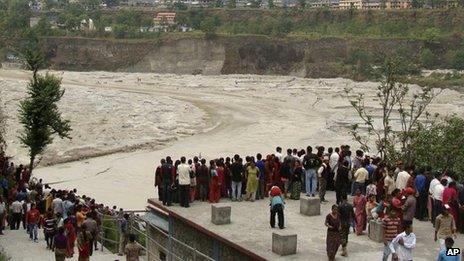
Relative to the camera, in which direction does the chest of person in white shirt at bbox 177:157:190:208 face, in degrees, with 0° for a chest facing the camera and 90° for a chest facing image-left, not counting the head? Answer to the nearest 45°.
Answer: approximately 180°

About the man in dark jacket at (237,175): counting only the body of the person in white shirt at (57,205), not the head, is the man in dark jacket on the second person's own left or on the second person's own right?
on the second person's own right

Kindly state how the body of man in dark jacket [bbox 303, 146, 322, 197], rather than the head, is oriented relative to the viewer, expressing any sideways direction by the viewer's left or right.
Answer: facing away from the viewer

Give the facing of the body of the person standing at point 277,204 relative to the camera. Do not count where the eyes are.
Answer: away from the camera

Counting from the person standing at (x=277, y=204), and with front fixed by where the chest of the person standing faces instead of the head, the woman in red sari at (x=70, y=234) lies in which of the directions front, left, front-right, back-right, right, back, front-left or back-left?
left

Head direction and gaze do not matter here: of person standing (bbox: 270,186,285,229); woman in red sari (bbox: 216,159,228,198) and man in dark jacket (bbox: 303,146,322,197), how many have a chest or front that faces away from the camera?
3

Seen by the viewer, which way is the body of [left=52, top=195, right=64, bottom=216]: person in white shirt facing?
away from the camera

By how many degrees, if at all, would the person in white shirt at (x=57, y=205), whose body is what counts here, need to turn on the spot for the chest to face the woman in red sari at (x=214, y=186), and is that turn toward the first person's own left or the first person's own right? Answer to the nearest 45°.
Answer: approximately 90° to the first person's own right

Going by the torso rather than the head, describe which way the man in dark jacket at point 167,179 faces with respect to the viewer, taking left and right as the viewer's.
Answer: facing away from the viewer

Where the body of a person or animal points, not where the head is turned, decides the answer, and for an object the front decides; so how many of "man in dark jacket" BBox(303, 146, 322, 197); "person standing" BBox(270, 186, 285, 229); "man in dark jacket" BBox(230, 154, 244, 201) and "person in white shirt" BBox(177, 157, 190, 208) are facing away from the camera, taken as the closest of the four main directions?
4

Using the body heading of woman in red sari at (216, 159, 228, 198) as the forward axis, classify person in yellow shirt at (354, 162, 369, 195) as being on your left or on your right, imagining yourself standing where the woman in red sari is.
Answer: on your right

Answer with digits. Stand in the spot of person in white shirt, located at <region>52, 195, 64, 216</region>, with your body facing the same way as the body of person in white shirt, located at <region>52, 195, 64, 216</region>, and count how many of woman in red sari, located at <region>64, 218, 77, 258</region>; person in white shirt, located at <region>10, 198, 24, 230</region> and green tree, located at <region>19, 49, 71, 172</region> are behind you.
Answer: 1

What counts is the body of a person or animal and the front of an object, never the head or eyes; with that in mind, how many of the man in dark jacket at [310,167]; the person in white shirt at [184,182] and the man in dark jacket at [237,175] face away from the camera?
3

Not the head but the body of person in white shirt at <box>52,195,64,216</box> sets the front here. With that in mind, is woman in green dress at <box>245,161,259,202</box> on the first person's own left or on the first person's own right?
on the first person's own right

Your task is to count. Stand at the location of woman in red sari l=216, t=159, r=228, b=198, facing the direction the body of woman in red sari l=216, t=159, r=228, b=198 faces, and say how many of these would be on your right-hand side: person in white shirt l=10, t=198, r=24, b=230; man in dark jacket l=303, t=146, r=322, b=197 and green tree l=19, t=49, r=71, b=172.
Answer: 1

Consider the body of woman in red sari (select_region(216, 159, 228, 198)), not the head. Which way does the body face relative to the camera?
away from the camera
